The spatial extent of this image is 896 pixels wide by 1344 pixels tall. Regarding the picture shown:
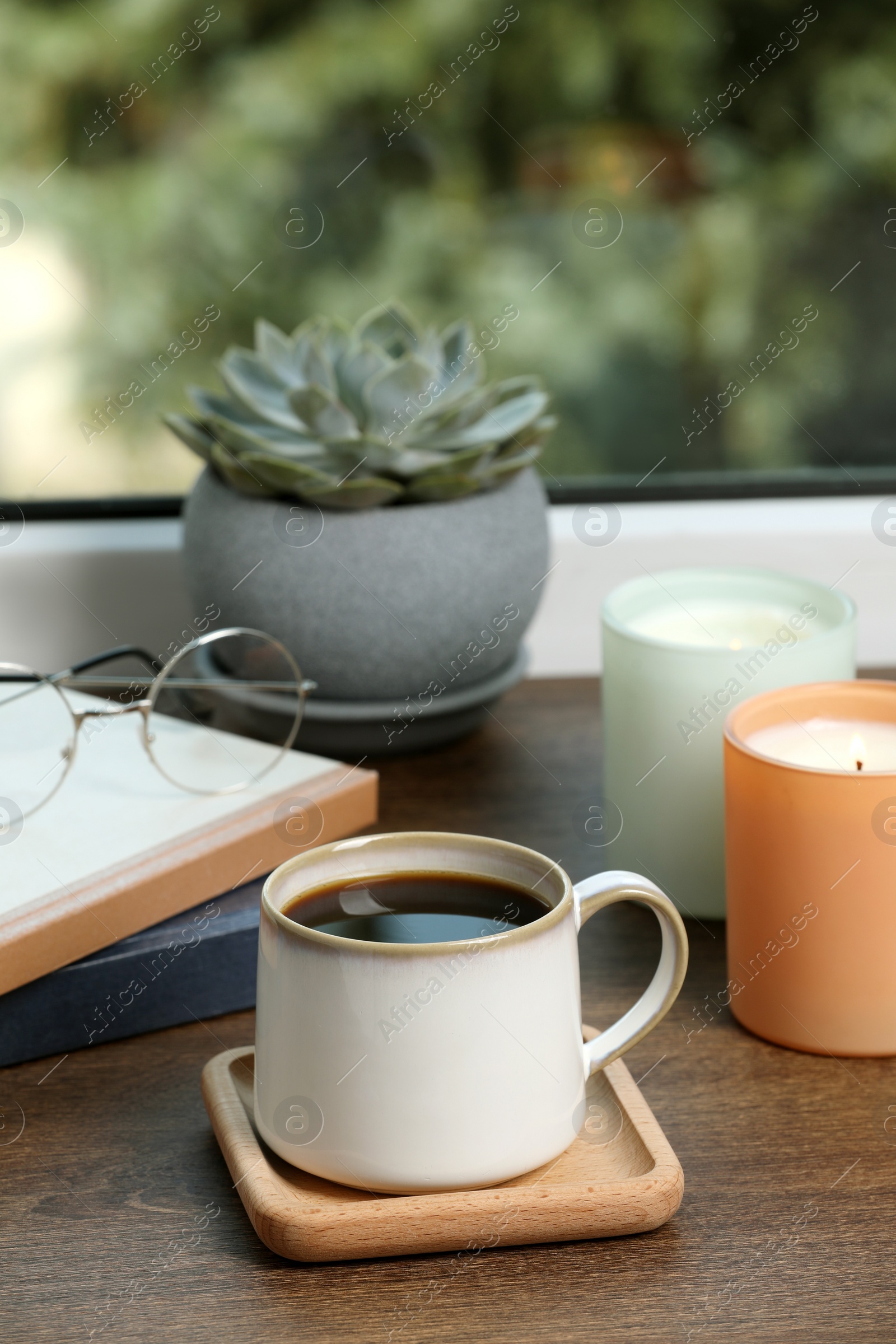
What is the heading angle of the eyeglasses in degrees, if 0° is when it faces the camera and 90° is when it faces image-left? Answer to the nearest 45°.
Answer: approximately 0°
